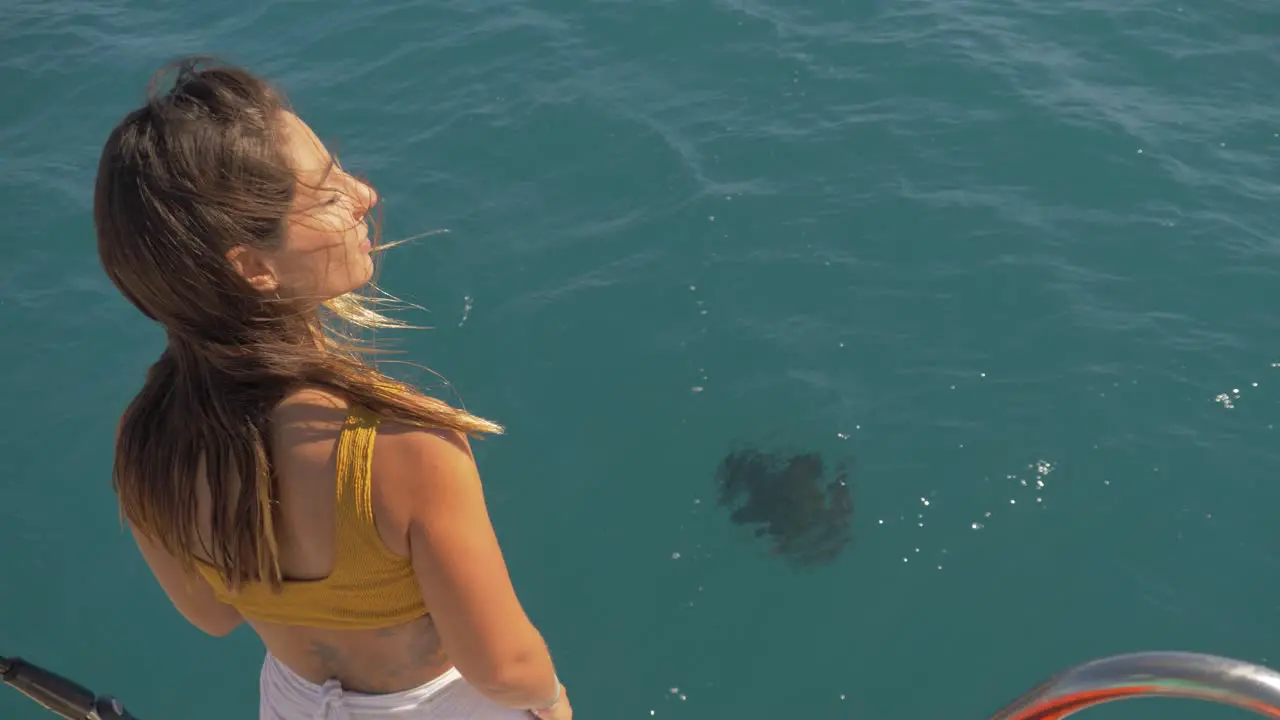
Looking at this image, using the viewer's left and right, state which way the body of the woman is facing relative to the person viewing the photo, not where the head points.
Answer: facing away from the viewer and to the right of the viewer
